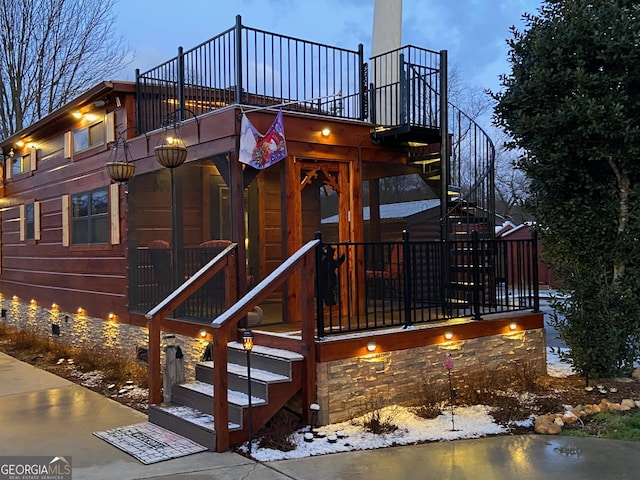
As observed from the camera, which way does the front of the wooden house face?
facing the viewer and to the right of the viewer

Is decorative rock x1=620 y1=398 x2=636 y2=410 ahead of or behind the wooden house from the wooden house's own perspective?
ahead

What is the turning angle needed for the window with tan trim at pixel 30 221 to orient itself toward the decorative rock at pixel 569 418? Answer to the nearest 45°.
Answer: approximately 90° to its left

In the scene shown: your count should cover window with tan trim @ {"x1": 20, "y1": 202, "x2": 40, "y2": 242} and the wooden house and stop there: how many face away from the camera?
0

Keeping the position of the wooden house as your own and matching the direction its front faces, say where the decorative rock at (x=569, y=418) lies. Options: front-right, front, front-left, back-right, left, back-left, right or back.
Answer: front

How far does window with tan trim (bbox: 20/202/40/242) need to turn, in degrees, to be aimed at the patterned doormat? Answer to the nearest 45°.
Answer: approximately 45° to its left

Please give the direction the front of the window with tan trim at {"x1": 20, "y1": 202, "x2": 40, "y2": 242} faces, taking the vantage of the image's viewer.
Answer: facing the viewer and to the left of the viewer

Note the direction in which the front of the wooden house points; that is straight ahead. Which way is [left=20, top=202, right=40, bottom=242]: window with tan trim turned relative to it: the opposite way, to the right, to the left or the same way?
to the right

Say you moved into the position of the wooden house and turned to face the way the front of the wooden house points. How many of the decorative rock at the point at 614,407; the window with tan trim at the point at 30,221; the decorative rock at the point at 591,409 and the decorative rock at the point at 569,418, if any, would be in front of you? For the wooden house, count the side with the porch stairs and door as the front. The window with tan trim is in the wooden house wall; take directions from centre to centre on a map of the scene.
3
